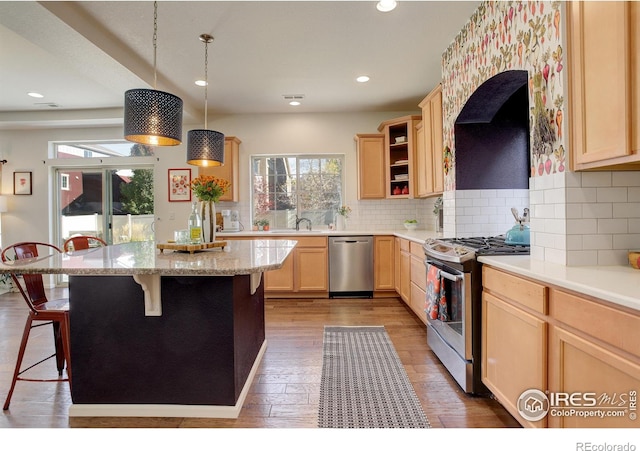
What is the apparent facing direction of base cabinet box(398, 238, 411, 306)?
to the viewer's left

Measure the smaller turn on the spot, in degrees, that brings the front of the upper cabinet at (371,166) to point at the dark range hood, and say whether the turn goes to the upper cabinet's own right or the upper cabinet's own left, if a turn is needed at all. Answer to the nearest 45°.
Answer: approximately 45° to the upper cabinet's own left

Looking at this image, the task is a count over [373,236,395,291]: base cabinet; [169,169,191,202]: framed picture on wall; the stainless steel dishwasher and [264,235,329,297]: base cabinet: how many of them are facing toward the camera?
4

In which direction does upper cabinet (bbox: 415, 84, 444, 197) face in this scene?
to the viewer's left

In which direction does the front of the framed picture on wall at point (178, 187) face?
toward the camera

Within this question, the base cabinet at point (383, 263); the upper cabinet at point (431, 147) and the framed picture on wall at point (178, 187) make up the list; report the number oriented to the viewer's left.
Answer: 1

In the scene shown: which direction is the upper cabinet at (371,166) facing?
toward the camera

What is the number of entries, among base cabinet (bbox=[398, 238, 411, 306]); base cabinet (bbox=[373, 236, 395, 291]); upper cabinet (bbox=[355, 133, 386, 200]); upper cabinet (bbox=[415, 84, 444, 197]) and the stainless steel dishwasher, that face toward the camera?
3

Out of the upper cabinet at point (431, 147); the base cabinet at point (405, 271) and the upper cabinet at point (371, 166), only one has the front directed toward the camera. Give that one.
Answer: the upper cabinet at point (371, 166)
